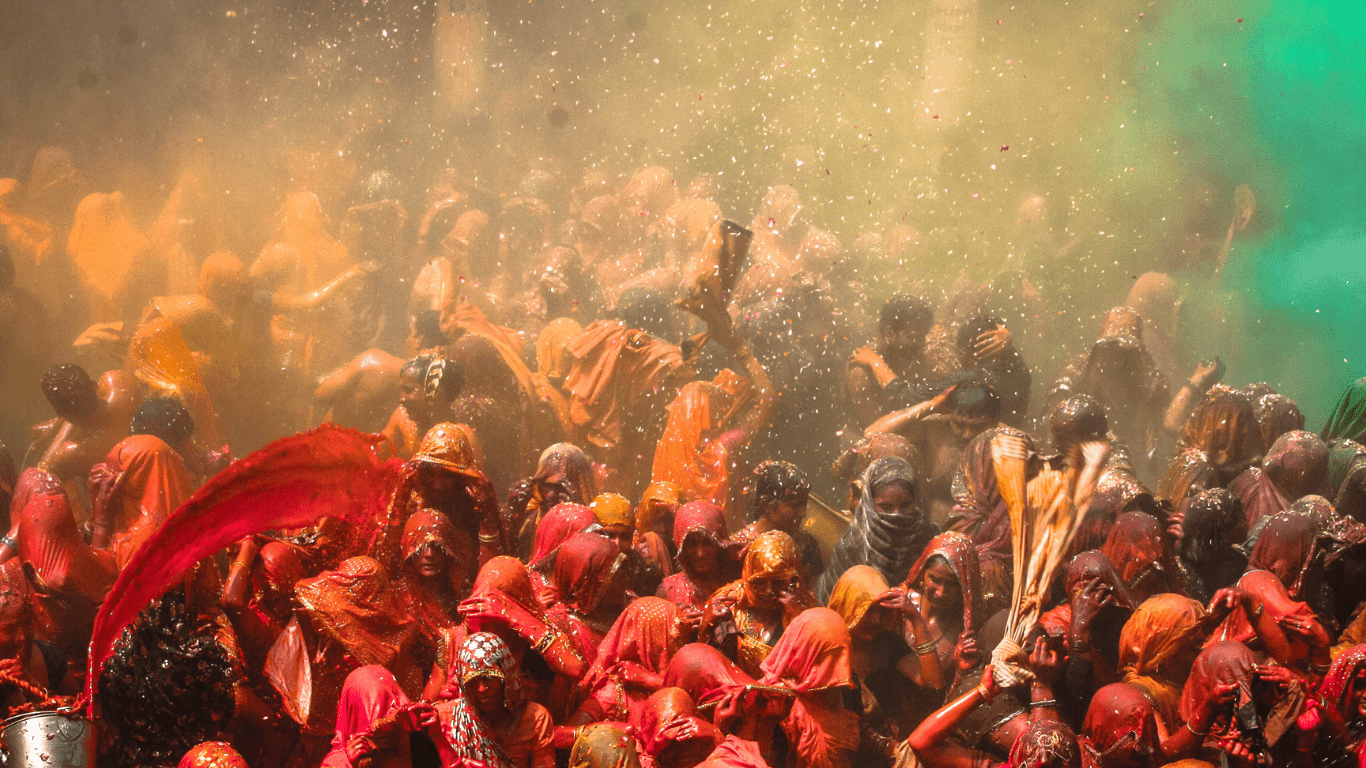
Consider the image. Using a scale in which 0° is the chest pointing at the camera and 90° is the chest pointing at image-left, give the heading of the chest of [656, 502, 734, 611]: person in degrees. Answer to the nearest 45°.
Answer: approximately 0°

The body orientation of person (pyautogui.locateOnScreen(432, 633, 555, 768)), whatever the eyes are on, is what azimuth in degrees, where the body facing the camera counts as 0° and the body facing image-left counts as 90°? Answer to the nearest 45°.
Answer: approximately 0°

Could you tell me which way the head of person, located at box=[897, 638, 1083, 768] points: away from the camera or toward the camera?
away from the camera

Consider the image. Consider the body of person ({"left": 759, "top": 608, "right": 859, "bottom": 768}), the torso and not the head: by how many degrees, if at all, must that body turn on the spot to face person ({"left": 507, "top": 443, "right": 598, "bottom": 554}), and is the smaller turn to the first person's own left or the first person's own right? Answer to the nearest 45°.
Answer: approximately 90° to the first person's own right

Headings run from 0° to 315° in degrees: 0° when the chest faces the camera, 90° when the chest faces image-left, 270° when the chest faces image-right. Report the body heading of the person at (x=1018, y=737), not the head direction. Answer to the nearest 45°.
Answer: approximately 180°
